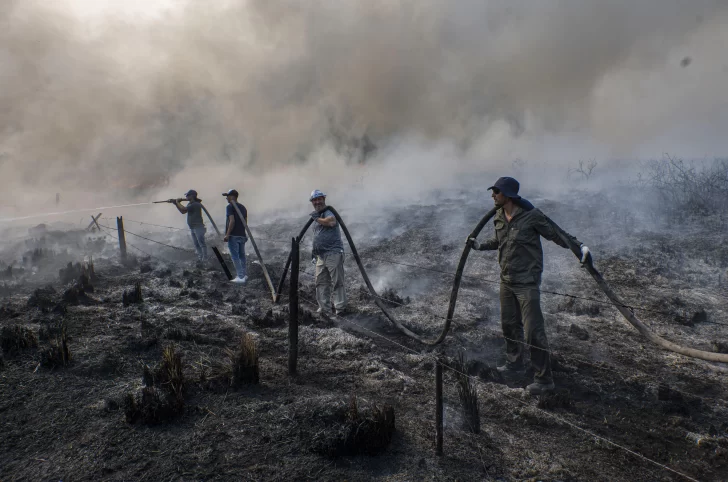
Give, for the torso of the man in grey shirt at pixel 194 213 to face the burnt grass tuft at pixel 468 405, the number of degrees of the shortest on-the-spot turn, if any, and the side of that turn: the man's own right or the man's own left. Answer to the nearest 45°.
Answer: approximately 90° to the man's own left

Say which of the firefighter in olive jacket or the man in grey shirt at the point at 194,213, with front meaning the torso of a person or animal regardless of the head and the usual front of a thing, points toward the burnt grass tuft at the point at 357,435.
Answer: the firefighter in olive jacket

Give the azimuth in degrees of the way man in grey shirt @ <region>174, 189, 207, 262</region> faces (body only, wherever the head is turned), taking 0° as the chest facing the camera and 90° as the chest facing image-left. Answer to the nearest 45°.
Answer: approximately 90°

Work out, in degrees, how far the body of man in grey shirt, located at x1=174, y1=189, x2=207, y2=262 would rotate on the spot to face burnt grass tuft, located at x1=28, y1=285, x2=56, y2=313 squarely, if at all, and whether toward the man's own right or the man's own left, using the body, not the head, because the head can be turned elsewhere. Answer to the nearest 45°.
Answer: approximately 45° to the man's own left

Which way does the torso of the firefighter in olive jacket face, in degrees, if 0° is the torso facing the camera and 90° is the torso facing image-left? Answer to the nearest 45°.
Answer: approximately 45°

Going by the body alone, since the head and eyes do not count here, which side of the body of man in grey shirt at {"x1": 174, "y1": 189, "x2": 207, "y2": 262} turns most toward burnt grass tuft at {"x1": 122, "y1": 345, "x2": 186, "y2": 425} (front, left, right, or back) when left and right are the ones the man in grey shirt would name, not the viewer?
left
